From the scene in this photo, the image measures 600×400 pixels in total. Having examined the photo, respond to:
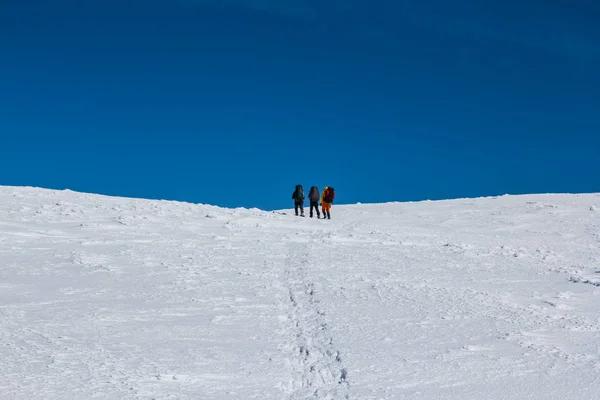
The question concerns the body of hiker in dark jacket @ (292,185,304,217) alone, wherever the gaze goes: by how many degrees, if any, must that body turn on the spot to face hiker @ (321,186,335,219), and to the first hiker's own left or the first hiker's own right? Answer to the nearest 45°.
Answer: approximately 135° to the first hiker's own right

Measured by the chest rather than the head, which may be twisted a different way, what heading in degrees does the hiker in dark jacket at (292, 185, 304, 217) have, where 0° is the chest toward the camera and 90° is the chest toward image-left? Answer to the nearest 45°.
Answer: approximately 180°
